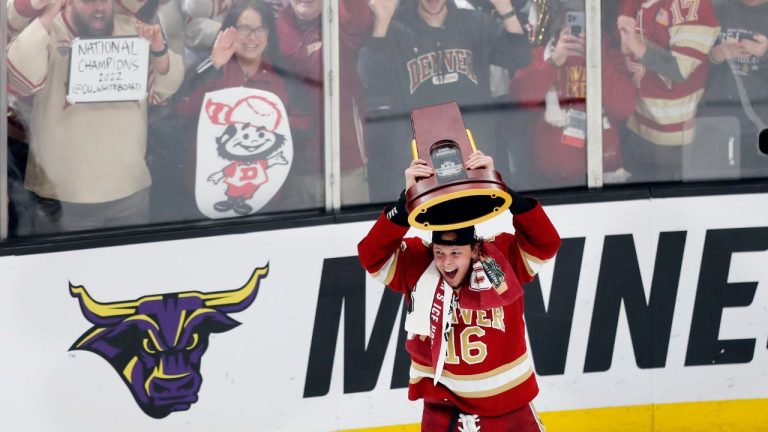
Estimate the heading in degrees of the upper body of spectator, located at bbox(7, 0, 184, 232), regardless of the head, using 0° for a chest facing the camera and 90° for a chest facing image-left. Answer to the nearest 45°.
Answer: approximately 0°

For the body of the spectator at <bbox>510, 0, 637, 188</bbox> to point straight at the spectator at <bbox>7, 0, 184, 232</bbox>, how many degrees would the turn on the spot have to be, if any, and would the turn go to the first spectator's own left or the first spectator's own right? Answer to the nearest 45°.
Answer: approximately 90° to the first spectator's own right

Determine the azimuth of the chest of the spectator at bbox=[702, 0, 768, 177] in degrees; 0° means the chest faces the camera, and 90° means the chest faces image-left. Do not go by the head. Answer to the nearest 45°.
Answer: approximately 0°

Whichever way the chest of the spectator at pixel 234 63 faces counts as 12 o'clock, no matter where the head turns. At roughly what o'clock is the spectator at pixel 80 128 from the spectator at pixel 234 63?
the spectator at pixel 80 128 is roughly at 3 o'clock from the spectator at pixel 234 63.

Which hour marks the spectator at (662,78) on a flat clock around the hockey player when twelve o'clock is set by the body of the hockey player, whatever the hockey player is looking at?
The spectator is roughly at 7 o'clock from the hockey player.

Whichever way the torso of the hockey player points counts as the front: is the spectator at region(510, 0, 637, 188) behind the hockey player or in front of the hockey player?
behind
